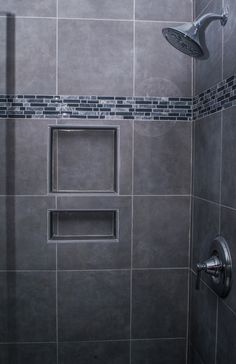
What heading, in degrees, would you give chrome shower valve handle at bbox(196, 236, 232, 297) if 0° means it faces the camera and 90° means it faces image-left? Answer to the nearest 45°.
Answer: approximately 90°
